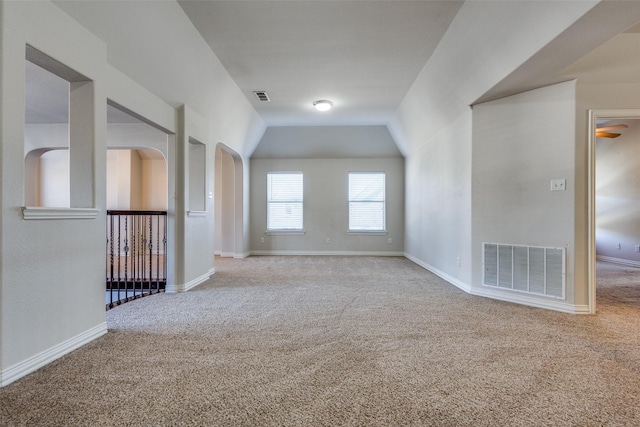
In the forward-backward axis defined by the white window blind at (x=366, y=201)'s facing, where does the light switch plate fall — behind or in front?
in front

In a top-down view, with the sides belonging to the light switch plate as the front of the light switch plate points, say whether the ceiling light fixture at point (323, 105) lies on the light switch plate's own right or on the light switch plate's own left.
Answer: on the light switch plate's own right

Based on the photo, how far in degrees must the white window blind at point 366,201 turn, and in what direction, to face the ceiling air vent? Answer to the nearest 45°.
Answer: approximately 45° to its right

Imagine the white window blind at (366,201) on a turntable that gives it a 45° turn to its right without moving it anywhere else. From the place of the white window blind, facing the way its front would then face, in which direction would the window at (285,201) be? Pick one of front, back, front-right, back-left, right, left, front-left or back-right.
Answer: front-right

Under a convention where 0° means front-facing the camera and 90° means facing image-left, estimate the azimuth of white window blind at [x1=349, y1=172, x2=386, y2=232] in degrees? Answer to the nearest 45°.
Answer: approximately 0°

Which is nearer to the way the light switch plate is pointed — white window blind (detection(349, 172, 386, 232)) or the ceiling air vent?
the ceiling air vent

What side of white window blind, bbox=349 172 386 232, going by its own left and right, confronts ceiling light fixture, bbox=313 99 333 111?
front

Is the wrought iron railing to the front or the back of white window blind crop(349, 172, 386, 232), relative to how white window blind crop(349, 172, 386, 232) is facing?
to the front

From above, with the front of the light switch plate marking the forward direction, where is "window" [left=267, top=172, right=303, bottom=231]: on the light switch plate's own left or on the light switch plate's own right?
on the light switch plate's own right
